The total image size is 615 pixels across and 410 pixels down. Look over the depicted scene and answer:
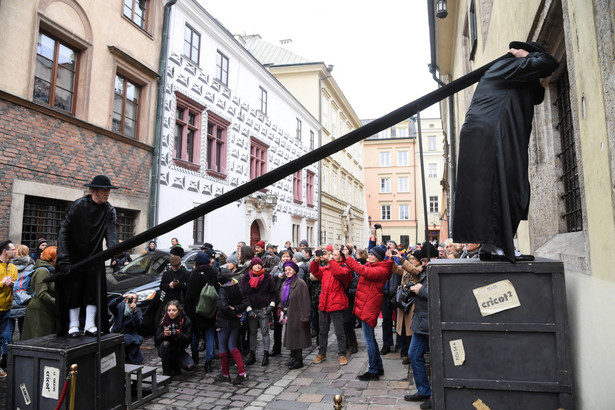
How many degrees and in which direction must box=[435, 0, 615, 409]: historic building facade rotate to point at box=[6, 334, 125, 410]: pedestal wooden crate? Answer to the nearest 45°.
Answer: approximately 45° to its left

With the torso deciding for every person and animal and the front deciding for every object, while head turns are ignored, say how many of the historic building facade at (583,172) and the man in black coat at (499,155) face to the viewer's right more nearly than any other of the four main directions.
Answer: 1

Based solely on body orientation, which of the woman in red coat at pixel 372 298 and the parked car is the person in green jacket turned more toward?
the woman in red coat

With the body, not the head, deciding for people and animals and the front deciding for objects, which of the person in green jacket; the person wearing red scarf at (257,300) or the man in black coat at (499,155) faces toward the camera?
the person wearing red scarf

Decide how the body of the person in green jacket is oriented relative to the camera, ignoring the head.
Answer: to the viewer's right

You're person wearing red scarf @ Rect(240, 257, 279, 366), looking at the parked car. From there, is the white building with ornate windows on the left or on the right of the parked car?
right

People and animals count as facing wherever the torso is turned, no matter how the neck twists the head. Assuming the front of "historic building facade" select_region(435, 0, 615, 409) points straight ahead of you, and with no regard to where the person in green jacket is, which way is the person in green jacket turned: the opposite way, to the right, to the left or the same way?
the opposite way

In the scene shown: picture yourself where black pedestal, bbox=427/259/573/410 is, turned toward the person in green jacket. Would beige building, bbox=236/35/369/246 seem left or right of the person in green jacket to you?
right
